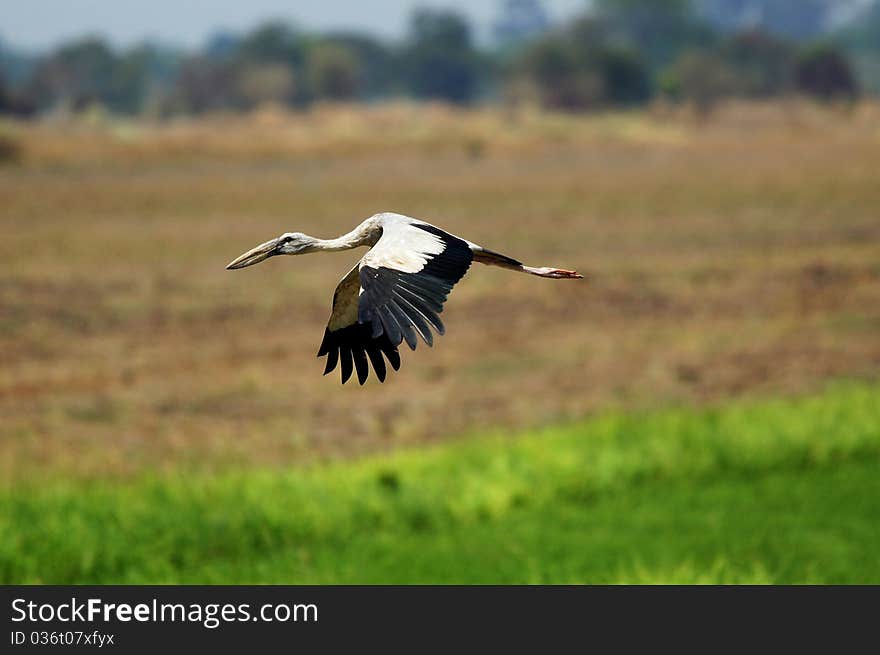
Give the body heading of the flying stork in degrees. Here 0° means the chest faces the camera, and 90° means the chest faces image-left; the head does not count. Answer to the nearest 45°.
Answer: approximately 90°
